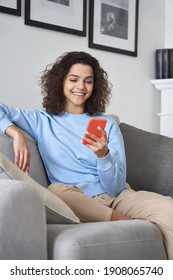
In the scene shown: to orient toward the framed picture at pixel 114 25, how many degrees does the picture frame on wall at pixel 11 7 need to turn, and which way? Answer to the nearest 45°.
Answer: approximately 90° to its left

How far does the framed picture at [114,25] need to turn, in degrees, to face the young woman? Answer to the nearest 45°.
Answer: approximately 45° to its right

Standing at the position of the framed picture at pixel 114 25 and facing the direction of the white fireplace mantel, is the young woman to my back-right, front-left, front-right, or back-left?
back-right

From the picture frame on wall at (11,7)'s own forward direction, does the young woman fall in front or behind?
in front

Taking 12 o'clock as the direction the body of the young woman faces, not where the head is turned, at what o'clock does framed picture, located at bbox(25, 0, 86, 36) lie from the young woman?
The framed picture is roughly at 7 o'clock from the young woman.

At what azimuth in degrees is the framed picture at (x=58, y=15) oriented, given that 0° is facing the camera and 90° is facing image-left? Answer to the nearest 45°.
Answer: approximately 315°

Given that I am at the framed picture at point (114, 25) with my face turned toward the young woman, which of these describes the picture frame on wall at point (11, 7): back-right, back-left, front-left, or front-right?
front-right

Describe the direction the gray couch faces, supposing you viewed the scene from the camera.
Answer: facing the viewer and to the right of the viewer

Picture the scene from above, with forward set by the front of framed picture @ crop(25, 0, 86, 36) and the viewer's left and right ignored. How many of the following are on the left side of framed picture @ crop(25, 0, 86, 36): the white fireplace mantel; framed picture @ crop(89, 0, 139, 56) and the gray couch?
2

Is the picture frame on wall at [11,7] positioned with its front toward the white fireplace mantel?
no

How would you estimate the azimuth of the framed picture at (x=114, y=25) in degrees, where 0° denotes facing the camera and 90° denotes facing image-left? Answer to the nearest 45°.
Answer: approximately 315°

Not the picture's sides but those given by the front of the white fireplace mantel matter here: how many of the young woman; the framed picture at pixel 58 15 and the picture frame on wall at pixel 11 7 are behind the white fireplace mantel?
0

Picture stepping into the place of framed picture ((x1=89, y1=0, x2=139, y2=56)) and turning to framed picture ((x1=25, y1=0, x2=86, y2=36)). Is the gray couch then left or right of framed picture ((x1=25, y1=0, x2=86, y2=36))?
left

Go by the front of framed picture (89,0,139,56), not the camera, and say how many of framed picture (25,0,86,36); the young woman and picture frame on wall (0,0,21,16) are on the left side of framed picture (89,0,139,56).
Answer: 0

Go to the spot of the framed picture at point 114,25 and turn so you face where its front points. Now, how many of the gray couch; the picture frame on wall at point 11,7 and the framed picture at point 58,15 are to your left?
0

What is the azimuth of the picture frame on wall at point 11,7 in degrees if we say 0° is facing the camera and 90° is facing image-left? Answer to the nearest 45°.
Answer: approximately 315°

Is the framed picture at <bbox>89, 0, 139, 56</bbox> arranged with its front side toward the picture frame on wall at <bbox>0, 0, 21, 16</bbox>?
no

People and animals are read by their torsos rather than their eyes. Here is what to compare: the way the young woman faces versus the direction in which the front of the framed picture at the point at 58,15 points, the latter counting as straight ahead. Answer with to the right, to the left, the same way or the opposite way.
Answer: the same way
